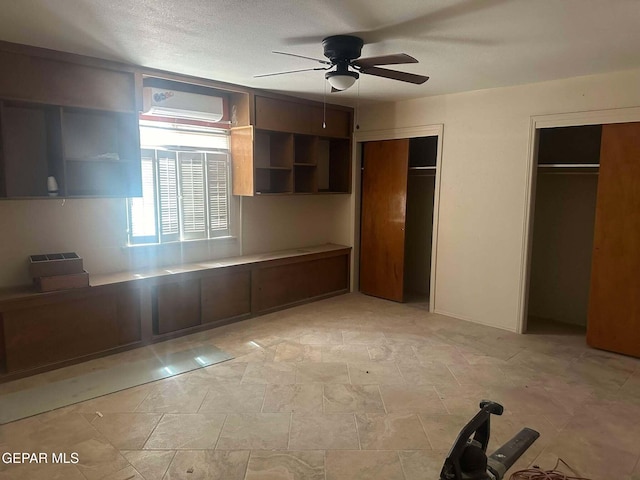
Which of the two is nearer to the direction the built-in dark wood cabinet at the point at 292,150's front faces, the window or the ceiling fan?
the ceiling fan

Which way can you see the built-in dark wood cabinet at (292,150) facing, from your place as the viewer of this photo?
facing the viewer and to the right of the viewer

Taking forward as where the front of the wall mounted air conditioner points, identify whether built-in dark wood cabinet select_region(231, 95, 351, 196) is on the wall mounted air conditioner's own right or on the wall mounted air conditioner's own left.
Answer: on the wall mounted air conditioner's own left

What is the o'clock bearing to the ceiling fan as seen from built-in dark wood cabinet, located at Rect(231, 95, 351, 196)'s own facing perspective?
The ceiling fan is roughly at 1 o'clock from the built-in dark wood cabinet.

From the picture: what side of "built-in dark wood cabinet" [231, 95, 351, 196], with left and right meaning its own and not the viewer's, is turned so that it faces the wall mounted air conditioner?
right

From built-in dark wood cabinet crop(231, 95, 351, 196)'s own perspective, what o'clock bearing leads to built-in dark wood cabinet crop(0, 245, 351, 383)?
built-in dark wood cabinet crop(0, 245, 351, 383) is roughly at 3 o'clock from built-in dark wood cabinet crop(231, 95, 351, 196).
